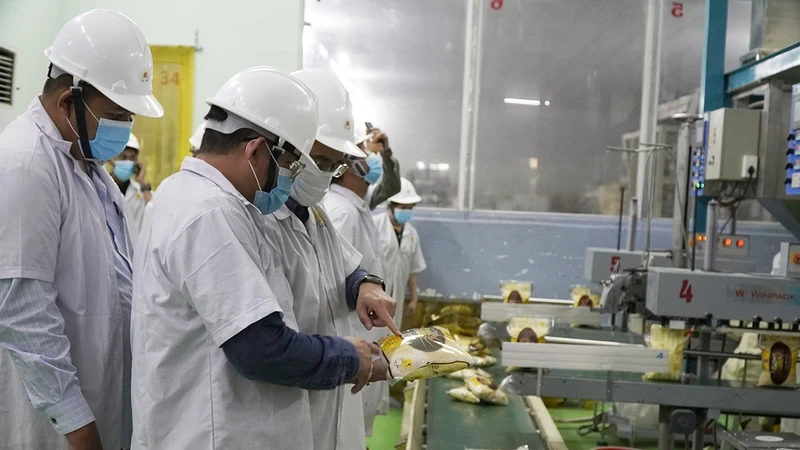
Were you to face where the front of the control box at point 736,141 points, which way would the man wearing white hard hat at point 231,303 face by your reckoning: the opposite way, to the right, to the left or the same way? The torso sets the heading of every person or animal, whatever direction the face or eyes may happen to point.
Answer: the opposite way

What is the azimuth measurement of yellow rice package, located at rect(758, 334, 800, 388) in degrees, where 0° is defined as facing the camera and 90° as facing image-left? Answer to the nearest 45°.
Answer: approximately 0°

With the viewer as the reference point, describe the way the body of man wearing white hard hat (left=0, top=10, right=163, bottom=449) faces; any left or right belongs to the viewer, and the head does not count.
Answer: facing to the right of the viewer

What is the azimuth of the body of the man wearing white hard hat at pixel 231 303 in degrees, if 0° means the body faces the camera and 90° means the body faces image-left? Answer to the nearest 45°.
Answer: approximately 270°

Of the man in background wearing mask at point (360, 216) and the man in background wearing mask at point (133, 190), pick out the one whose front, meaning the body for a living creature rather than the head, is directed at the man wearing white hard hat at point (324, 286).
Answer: the man in background wearing mask at point (133, 190)

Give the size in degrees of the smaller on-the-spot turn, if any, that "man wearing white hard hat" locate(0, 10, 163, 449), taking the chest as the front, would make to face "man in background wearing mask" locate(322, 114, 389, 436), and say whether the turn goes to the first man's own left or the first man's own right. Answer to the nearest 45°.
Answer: approximately 45° to the first man's own left

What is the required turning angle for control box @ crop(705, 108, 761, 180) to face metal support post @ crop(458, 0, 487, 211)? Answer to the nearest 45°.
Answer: approximately 90° to its right

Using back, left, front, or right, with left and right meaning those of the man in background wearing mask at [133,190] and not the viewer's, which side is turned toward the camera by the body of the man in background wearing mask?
front

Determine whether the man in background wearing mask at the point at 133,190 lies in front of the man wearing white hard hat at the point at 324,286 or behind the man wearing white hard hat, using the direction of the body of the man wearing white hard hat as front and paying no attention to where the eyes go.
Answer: behind

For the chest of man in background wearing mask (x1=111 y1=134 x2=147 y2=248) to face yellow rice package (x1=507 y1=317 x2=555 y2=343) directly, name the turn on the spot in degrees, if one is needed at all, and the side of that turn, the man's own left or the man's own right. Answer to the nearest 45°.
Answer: approximately 45° to the man's own left

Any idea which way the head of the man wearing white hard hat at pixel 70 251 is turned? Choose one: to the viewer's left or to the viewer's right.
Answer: to the viewer's right
